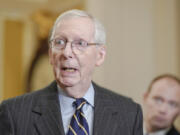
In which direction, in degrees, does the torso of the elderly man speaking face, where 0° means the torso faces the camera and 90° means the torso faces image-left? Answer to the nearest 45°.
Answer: approximately 0°

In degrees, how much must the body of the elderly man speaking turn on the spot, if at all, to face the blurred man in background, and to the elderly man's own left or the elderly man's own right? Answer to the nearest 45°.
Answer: approximately 135° to the elderly man's own left
